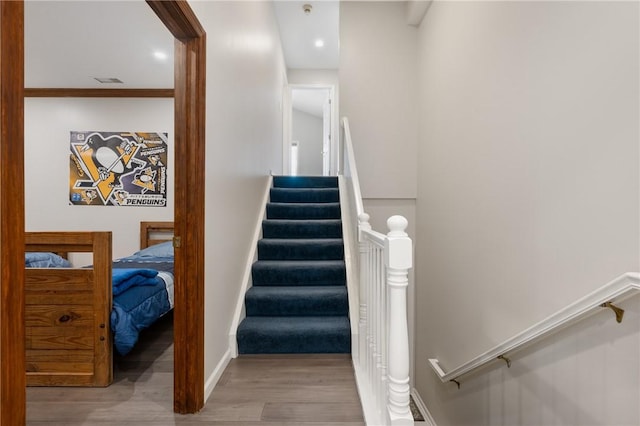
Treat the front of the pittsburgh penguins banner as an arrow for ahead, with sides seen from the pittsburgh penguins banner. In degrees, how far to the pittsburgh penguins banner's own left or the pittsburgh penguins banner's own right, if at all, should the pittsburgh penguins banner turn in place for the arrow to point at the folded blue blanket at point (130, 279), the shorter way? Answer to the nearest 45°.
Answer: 0° — it already faces it

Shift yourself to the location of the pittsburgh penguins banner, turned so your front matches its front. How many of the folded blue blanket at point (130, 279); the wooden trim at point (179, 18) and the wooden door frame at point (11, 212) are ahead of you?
3

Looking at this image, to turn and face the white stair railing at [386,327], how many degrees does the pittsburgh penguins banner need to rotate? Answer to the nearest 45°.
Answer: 0° — it already faces it

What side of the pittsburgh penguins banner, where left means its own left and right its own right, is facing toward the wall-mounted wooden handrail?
left

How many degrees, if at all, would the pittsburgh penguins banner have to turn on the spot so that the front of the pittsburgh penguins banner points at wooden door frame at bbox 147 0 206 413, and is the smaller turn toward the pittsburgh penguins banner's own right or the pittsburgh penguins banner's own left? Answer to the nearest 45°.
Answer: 0° — it already faces it

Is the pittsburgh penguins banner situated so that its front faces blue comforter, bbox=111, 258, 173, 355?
yes

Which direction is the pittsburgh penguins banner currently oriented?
toward the camera

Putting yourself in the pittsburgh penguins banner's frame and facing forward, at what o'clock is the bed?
The bed is roughly at 12 o'clock from the pittsburgh penguins banner.

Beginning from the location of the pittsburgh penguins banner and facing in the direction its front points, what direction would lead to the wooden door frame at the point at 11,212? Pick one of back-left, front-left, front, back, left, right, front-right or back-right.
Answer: front

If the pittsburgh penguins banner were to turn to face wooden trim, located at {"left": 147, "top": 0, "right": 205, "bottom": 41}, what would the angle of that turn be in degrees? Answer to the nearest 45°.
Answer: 0° — it already faces it
